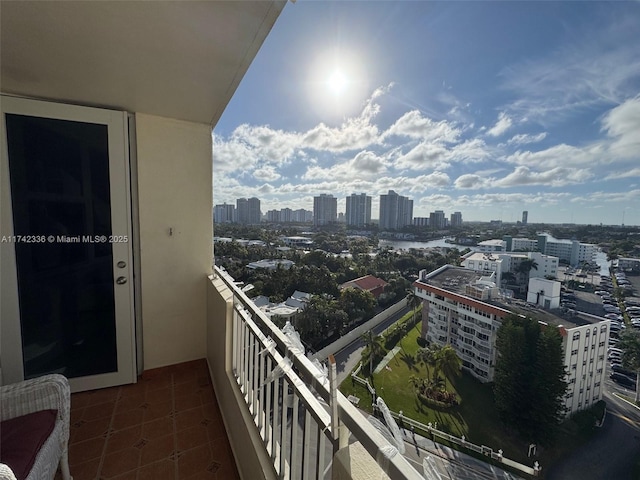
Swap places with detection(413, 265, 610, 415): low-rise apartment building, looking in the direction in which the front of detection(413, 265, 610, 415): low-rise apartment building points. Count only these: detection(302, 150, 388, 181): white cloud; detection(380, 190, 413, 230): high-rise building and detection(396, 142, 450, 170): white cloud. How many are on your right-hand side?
3

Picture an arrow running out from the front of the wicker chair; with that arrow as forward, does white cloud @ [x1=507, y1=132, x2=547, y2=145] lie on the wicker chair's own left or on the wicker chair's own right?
on the wicker chair's own left

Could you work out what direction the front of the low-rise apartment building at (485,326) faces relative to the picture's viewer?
facing the viewer and to the left of the viewer

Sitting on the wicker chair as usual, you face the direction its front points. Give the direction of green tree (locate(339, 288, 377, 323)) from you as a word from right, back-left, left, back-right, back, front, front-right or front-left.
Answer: left
